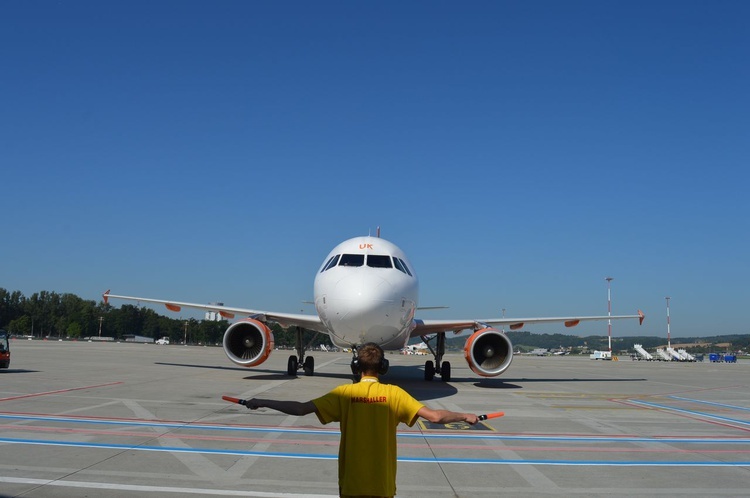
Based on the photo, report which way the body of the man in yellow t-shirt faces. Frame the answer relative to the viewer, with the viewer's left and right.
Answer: facing away from the viewer

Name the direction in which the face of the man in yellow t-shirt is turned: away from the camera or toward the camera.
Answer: away from the camera

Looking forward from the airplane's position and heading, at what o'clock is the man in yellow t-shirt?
The man in yellow t-shirt is roughly at 12 o'clock from the airplane.

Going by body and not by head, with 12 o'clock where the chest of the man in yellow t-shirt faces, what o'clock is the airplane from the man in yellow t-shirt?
The airplane is roughly at 12 o'clock from the man in yellow t-shirt.

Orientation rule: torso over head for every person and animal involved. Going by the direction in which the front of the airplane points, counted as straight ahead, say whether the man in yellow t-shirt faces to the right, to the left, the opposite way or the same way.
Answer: the opposite way

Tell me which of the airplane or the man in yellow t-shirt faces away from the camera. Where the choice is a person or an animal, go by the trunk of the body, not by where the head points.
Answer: the man in yellow t-shirt

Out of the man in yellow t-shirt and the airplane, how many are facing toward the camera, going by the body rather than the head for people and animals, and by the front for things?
1

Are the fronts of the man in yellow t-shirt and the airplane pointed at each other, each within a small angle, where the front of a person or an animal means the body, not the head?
yes
